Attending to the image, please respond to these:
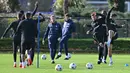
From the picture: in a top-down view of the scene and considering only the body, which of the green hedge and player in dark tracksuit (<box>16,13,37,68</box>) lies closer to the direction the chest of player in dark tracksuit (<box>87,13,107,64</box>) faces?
the player in dark tracksuit

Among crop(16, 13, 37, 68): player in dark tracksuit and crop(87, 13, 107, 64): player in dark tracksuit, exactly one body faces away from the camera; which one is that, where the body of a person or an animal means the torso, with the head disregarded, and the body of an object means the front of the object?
crop(16, 13, 37, 68): player in dark tracksuit

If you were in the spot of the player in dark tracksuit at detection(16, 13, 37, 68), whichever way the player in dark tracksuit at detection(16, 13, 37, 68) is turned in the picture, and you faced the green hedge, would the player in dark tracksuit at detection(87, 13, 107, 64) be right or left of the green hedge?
right

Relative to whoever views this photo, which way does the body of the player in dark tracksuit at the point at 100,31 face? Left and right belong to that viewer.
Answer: facing the viewer and to the left of the viewer

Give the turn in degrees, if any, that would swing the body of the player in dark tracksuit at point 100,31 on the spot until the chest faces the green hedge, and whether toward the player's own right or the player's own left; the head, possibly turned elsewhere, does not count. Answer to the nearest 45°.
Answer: approximately 135° to the player's own right

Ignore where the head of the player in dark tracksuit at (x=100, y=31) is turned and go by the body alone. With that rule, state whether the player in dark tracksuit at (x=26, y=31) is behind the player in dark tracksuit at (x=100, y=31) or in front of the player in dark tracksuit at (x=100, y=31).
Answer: in front

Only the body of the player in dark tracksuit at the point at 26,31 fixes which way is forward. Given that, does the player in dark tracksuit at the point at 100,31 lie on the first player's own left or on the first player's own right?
on the first player's own right

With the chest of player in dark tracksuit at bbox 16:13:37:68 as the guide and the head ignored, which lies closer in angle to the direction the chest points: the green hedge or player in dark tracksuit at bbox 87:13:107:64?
the green hedge

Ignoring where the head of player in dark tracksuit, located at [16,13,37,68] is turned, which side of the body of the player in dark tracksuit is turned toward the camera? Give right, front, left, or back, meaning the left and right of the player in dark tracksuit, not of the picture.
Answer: back
